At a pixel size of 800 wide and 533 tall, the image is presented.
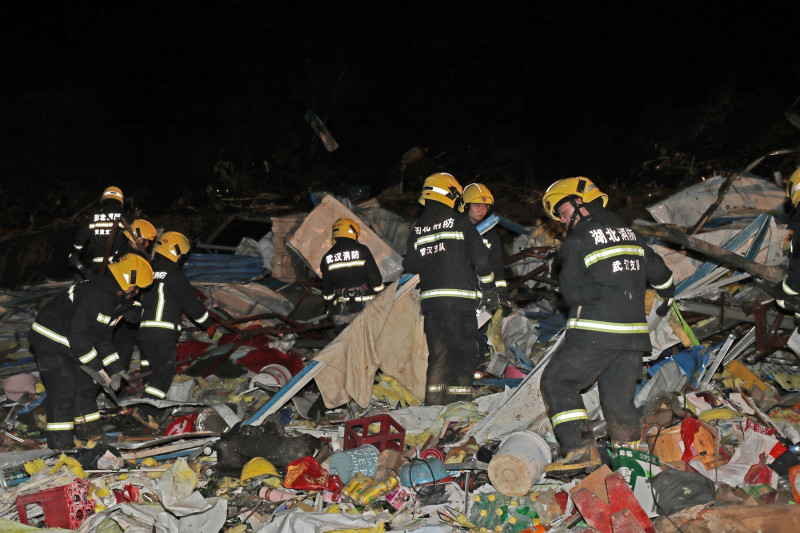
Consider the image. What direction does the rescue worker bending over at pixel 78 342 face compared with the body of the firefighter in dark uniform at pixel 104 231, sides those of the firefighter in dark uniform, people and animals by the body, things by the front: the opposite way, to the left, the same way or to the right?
to the right

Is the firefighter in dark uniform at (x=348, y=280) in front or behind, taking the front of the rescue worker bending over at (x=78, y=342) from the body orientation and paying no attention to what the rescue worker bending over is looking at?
in front

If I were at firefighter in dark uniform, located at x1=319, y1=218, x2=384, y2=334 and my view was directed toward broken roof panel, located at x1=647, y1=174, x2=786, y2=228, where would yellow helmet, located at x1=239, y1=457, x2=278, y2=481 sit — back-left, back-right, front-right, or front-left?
back-right

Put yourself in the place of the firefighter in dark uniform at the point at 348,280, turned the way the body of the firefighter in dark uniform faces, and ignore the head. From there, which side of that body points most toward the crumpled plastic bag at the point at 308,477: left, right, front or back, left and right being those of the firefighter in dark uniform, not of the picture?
back

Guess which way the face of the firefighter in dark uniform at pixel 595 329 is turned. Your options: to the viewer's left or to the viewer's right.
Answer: to the viewer's left

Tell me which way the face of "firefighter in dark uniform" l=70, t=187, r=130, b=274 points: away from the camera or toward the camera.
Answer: away from the camera

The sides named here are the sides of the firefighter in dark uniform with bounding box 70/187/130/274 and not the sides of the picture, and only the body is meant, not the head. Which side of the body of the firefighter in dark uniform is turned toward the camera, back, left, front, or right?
back

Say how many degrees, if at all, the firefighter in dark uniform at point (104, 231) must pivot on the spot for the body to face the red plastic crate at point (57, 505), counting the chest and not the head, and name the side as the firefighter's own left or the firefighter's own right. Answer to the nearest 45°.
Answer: approximately 180°

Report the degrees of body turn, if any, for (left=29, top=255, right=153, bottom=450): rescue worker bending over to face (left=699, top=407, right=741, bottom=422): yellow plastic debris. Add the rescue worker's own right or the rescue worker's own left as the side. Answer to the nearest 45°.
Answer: approximately 45° to the rescue worker's own right

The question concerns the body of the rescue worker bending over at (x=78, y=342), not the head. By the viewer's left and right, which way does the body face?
facing to the right of the viewer

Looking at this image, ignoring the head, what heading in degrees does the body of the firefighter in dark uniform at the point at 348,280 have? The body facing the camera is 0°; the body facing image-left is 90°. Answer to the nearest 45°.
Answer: approximately 180°

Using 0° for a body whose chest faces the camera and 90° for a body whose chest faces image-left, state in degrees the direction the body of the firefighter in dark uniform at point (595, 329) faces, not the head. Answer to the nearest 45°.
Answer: approximately 135°
